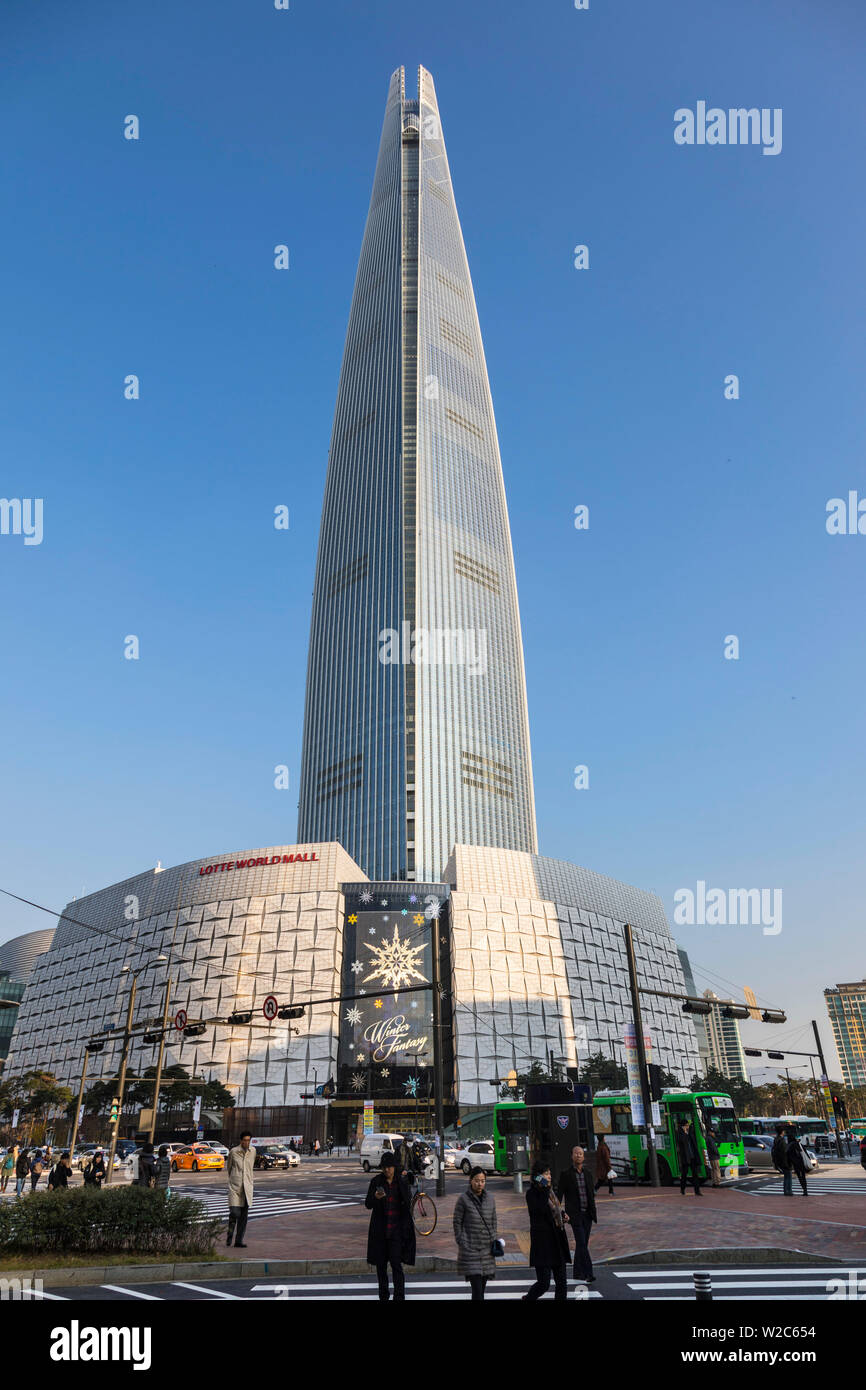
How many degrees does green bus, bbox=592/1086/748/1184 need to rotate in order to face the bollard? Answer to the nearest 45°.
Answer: approximately 45° to its right

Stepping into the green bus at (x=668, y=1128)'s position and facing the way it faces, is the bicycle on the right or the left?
on its right

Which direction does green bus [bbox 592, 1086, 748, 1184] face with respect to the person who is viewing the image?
facing the viewer and to the right of the viewer

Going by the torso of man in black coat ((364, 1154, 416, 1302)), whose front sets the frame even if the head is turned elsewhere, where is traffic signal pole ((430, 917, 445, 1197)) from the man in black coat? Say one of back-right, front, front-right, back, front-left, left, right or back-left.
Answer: back

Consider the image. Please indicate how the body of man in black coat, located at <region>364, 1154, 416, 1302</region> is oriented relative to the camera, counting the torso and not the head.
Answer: toward the camera

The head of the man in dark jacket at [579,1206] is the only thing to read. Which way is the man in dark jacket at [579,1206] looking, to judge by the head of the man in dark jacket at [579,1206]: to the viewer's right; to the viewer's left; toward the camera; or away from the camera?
toward the camera

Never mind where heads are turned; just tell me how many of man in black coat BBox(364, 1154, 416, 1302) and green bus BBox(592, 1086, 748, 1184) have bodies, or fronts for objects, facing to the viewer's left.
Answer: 0

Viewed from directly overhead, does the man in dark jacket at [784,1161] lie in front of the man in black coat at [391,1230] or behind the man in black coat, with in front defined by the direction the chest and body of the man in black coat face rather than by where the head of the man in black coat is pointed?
behind

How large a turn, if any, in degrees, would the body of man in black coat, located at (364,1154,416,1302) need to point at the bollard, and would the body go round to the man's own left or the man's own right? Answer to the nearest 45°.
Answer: approximately 45° to the man's own left

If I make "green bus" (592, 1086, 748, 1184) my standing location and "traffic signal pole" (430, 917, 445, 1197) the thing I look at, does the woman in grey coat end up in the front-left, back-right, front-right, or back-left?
front-left

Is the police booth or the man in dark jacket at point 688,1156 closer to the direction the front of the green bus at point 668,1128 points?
the man in dark jacket
